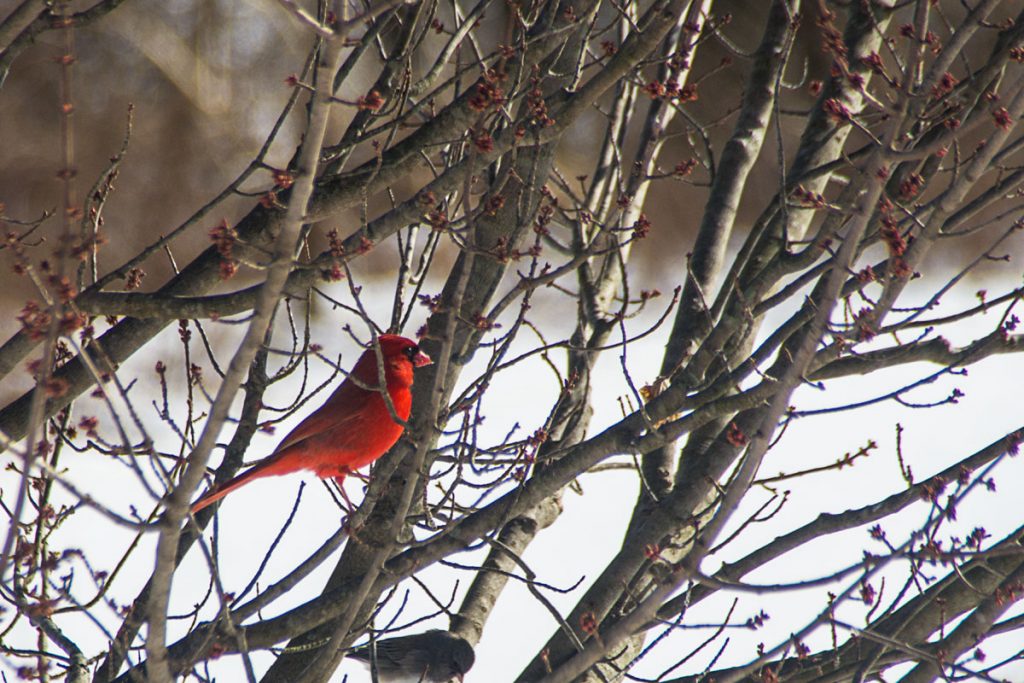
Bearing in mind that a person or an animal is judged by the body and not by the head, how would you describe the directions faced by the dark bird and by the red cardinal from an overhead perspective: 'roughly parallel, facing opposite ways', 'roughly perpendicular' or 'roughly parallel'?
roughly parallel

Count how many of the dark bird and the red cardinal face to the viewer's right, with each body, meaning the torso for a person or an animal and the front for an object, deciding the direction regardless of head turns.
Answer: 2

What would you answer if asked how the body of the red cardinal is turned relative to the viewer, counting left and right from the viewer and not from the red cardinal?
facing to the right of the viewer

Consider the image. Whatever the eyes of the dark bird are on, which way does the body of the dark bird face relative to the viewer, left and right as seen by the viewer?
facing to the right of the viewer
